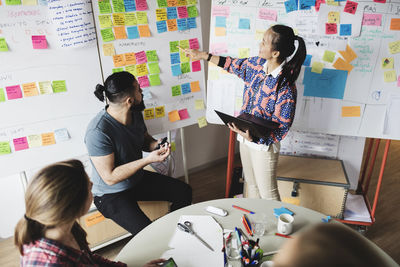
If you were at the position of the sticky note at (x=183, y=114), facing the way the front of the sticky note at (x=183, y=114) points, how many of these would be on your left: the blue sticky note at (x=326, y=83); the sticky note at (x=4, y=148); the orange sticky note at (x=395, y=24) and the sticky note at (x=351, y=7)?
3

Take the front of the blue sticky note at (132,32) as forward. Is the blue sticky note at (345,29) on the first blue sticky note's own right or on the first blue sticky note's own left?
on the first blue sticky note's own left

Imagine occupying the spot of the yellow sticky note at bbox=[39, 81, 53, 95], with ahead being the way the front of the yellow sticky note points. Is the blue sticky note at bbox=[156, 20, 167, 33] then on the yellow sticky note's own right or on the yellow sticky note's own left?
on the yellow sticky note's own left

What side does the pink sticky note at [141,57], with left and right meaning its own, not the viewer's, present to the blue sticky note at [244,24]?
left

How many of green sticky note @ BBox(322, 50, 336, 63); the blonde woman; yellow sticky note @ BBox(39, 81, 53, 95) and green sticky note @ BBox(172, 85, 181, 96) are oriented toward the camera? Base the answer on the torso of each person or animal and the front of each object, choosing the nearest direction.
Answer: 3

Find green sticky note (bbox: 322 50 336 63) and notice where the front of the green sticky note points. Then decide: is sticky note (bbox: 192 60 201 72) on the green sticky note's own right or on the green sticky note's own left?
on the green sticky note's own right

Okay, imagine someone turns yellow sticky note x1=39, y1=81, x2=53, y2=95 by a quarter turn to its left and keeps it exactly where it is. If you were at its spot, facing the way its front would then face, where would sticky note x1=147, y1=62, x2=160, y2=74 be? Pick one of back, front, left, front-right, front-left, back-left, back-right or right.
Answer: front

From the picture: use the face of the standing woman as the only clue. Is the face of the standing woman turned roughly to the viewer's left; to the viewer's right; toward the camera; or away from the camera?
to the viewer's left
